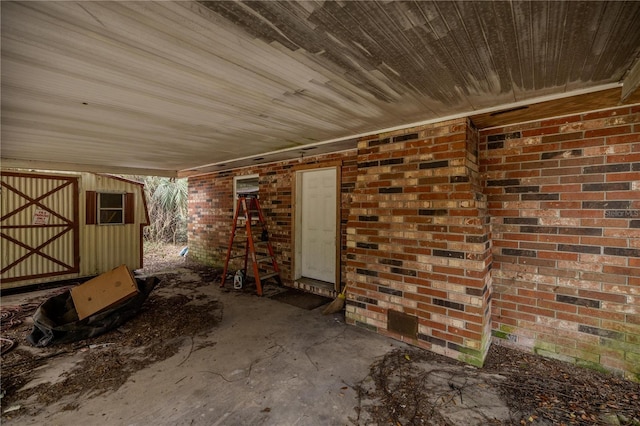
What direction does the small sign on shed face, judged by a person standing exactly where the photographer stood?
facing the viewer

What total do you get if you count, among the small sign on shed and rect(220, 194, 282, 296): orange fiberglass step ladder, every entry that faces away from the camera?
0

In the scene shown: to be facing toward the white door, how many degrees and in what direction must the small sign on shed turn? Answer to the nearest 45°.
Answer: approximately 45° to its left

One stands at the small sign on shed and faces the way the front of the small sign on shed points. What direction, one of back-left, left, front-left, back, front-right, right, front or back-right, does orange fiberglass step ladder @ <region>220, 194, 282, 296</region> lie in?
front-left

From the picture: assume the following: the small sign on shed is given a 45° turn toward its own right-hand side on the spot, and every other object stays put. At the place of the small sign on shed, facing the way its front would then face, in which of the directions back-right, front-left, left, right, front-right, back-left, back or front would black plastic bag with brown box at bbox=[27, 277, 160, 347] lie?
front-left

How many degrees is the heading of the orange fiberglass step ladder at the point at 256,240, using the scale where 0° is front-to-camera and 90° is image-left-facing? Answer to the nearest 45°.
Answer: approximately 315°

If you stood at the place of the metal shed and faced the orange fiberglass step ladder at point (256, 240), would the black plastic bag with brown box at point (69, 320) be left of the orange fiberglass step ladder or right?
right
